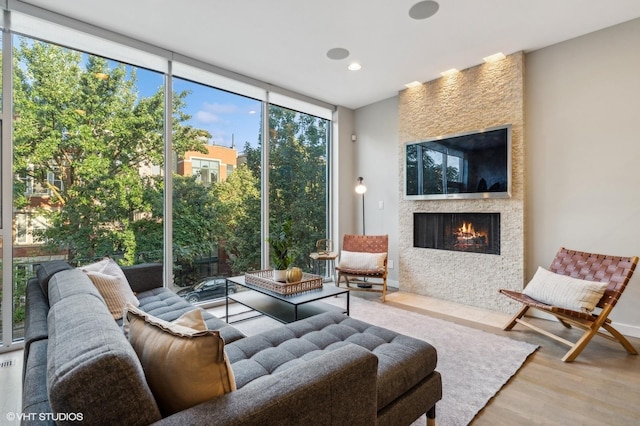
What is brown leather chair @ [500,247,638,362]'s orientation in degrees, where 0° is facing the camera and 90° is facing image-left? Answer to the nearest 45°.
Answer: approximately 45°

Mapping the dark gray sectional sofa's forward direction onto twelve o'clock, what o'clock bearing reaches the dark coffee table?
The dark coffee table is roughly at 11 o'clock from the dark gray sectional sofa.

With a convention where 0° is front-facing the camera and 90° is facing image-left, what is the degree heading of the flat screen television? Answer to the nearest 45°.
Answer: approximately 45°

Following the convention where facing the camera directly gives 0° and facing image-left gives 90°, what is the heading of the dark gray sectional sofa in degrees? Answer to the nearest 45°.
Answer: approximately 225°

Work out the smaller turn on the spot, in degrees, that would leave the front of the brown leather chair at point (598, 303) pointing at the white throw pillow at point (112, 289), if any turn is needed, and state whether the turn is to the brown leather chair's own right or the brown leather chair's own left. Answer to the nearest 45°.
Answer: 0° — it already faces it
